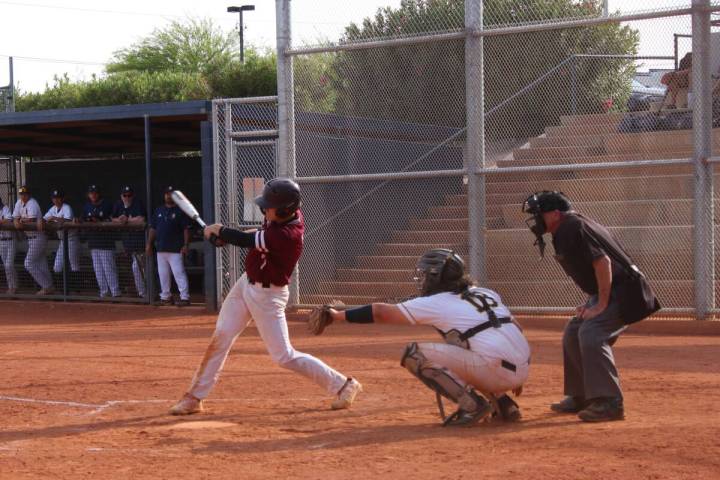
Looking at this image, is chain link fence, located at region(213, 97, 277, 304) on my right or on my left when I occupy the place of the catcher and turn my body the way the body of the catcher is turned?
on my right

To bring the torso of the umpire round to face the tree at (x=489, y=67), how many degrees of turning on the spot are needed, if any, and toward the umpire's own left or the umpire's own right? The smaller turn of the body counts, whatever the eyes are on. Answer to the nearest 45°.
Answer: approximately 90° to the umpire's own right

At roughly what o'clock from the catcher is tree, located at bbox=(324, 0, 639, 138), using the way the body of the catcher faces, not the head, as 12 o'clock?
The tree is roughly at 3 o'clock from the catcher.

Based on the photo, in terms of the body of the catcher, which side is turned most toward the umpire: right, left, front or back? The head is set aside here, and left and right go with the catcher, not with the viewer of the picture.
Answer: back

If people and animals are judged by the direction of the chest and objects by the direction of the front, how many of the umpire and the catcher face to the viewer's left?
2

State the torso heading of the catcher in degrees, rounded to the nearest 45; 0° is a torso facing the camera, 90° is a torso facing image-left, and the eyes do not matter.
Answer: approximately 90°

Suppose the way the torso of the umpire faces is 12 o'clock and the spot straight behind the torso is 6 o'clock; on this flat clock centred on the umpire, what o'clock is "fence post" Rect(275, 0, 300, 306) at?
The fence post is roughly at 2 o'clock from the umpire.

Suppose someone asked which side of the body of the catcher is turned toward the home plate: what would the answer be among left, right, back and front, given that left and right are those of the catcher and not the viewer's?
front

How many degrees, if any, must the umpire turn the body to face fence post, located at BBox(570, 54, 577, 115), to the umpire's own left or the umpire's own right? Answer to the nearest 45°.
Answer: approximately 90° to the umpire's own right

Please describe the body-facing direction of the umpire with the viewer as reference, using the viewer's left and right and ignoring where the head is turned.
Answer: facing to the left of the viewer

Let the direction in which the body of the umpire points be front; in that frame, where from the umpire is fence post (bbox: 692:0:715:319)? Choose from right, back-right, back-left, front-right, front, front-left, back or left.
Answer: right

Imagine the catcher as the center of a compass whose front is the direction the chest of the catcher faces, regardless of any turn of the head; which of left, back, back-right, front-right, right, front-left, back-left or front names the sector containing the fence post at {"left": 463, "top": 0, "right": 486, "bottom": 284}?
right

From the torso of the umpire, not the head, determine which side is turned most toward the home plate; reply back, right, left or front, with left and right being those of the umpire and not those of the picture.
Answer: front
